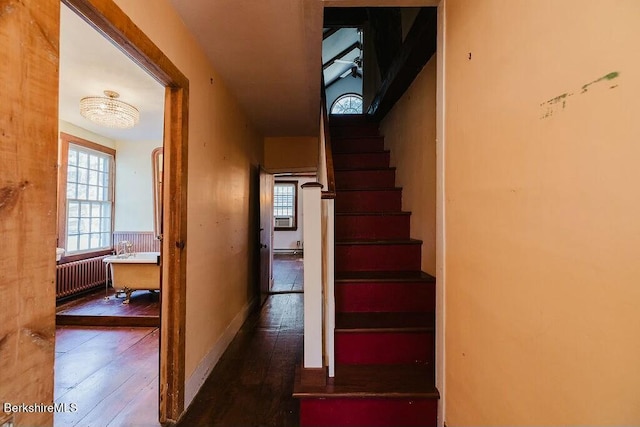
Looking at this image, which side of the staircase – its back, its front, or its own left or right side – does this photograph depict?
front

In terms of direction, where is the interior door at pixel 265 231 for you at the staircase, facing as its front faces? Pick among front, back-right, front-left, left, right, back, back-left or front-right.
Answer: back-right

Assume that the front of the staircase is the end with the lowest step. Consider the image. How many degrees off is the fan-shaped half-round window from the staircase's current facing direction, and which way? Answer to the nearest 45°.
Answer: approximately 180°

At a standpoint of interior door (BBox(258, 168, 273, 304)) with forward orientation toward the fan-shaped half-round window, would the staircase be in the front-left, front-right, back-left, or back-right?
back-right

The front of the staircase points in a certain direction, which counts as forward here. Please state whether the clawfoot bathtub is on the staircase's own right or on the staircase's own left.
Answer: on the staircase's own right

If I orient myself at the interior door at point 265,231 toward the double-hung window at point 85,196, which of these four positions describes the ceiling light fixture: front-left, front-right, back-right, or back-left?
front-left

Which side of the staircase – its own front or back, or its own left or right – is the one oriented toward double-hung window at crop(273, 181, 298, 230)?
back

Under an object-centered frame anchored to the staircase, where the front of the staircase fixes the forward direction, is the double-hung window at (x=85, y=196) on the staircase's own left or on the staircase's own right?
on the staircase's own right
